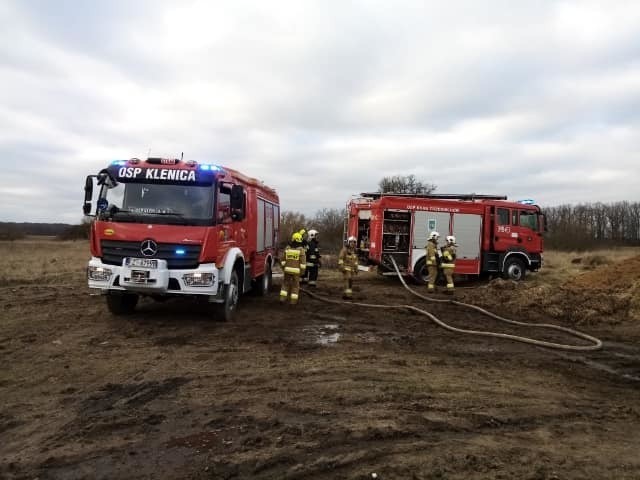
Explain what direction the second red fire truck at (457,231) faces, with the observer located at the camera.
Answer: facing away from the viewer and to the right of the viewer

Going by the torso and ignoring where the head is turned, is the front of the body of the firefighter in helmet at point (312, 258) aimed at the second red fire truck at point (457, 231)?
no

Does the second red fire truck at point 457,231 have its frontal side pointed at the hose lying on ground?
no

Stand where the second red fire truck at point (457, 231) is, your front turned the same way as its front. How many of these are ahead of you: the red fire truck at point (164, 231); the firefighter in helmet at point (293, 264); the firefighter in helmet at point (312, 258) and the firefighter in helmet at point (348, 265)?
0

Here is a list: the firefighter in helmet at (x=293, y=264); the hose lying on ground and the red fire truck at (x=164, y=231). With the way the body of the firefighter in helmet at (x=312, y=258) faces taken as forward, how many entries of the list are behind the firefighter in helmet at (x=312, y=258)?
0

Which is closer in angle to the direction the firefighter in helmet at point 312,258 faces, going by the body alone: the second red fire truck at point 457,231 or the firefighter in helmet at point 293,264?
the firefighter in helmet

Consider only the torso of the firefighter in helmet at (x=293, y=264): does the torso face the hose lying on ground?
no

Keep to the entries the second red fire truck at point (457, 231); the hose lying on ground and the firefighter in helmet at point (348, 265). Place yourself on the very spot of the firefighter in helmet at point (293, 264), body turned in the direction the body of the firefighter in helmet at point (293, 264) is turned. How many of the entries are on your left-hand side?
0

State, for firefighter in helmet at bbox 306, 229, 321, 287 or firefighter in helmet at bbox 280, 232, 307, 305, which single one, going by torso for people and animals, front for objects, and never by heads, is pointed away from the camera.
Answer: firefighter in helmet at bbox 280, 232, 307, 305

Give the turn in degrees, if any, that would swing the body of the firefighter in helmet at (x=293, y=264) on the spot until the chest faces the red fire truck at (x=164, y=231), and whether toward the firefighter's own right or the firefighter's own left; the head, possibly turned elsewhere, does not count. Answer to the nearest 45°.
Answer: approximately 135° to the firefighter's own left
